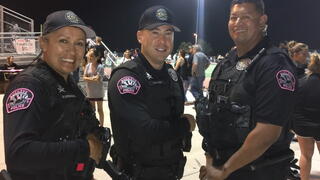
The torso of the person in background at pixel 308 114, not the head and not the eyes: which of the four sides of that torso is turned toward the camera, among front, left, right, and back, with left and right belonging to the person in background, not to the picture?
back

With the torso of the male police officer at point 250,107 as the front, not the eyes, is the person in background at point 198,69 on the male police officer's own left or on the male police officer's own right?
on the male police officer's own right

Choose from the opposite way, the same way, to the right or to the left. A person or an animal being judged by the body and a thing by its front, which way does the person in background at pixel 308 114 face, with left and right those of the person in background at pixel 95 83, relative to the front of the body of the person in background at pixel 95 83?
the opposite way

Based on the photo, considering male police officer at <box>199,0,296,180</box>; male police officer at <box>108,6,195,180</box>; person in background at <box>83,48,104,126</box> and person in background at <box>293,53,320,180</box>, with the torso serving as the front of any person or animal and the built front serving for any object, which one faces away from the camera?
person in background at <box>293,53,320,180</box>

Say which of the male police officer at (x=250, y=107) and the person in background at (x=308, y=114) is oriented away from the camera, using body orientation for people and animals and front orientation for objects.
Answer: the person in background

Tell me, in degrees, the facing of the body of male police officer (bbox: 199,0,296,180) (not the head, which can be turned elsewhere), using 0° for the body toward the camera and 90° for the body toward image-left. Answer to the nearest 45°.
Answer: approximately 45°

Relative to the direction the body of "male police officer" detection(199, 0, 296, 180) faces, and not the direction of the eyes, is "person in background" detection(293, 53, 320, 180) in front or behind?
behind

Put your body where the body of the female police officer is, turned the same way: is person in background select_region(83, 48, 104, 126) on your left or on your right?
on your left

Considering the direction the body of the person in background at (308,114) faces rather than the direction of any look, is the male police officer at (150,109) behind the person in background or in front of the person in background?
behind

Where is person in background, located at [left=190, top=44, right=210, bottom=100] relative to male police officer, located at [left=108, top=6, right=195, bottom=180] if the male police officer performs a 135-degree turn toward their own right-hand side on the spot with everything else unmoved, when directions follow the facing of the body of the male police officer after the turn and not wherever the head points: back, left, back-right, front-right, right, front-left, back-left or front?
right

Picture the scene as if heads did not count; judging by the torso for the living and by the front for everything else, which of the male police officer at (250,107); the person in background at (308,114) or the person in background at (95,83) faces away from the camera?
the person in background at (308,114)

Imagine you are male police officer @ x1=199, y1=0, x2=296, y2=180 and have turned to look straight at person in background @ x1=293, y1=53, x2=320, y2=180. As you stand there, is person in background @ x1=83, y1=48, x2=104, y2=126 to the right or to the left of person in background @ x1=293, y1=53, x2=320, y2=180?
left

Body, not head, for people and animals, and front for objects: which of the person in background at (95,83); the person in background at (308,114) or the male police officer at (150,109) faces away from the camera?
the person in background at (308,114)

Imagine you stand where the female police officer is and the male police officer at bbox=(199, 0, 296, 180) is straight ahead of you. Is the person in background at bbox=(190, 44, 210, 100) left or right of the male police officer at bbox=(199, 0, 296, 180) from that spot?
left
